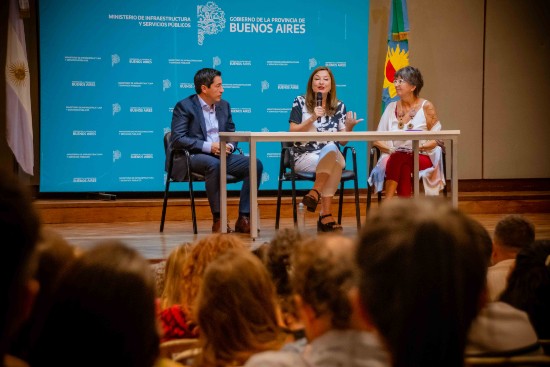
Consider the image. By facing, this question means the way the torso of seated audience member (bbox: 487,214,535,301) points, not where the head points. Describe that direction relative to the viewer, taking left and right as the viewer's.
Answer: facing away from the viewer and to the left of the viewer

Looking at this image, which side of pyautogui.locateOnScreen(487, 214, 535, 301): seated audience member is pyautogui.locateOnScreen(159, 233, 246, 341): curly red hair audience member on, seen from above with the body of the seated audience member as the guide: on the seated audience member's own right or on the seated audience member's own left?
on the seated audience member's own left

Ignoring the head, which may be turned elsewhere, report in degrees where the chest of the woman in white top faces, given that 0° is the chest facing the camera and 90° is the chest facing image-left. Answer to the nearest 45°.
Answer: approximately 45°

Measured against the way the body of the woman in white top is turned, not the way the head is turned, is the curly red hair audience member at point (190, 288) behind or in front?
in front

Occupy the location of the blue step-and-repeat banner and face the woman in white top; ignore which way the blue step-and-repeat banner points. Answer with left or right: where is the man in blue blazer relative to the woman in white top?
right

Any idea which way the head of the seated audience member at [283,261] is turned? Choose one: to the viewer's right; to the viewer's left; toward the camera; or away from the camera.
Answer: away from the camera

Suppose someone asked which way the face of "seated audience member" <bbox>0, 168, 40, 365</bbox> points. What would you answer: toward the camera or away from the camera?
away from the camera

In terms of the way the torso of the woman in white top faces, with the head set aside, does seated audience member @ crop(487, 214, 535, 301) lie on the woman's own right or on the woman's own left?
on the woman's own left

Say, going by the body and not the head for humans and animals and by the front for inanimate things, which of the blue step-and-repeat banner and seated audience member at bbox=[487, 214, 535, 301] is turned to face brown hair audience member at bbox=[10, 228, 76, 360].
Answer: the blue step-and-repeat banner

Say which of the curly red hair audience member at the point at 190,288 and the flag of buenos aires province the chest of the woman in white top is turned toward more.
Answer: the curly red hair audience member

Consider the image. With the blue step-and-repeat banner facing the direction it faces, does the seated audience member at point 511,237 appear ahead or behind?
ahead

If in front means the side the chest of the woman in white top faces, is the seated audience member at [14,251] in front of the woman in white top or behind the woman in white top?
in front

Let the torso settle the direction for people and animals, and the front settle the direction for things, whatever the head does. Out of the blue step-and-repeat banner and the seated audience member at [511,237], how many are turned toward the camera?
1

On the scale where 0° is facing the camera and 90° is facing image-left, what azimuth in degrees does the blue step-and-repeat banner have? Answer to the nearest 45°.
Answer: approximately 0°

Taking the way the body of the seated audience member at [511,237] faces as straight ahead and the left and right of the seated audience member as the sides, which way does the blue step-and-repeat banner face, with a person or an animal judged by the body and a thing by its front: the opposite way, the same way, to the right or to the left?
the opposite way
